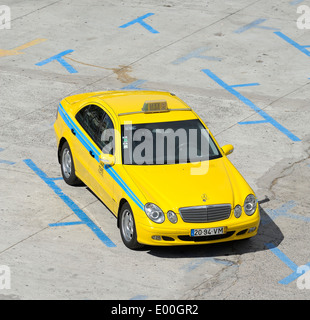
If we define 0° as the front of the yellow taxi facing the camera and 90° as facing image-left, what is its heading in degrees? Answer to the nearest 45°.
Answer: approximately 315°
